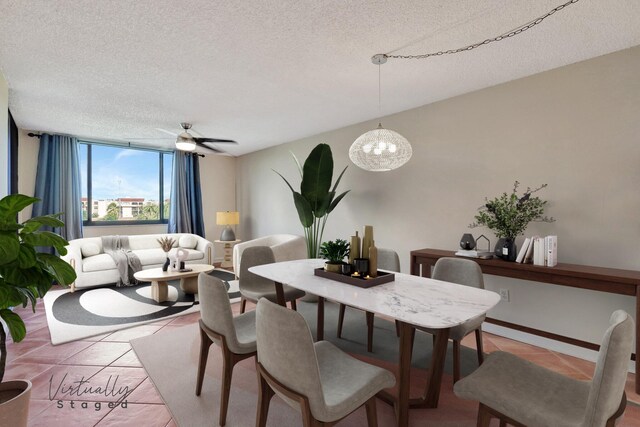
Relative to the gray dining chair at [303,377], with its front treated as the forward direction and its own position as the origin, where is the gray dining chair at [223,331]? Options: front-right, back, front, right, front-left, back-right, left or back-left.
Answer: left

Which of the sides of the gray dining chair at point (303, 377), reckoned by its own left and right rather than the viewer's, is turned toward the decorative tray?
front

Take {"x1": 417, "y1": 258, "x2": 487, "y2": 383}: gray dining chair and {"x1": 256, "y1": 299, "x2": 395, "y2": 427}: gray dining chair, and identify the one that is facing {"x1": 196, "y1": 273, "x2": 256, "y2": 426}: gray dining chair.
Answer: {"x1": 417, "y1": 258, "x2": 487, "y2": 383}: gray dining chair

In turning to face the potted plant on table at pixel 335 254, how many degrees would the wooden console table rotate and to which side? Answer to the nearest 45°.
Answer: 0° — it already faces it

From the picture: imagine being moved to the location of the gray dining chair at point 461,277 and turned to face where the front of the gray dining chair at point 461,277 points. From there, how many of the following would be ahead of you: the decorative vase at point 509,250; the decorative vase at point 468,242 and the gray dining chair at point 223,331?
1

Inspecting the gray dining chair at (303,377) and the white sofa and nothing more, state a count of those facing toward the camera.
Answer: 1

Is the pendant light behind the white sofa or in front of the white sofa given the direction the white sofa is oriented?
in front

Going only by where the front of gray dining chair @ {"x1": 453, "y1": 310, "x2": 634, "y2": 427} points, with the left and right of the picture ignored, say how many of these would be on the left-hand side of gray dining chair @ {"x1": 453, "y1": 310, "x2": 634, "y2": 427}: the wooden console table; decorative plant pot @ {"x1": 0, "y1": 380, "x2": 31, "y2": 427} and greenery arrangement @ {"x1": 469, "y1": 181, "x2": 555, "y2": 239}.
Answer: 1

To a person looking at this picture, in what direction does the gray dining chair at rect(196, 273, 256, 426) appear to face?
facing away from the viewer and to the right of the viewer

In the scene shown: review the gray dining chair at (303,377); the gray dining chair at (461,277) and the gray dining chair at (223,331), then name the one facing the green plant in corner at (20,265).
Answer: the gray dining chair at (461,277)

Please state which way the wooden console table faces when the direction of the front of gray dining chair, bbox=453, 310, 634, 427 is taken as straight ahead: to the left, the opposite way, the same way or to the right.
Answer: to the left

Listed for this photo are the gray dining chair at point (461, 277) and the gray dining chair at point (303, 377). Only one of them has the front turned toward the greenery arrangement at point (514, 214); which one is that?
the gray dining chair at point (303, 377)

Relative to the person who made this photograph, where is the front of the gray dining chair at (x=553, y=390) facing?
facing away from the viewer and to the left of the viewer

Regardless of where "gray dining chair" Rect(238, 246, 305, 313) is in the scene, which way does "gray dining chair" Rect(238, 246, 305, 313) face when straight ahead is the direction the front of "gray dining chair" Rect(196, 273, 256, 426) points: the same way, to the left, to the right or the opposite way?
to the right

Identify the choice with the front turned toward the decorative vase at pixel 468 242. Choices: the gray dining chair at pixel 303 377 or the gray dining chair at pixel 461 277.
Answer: the gray dining chair at pixel 303 377

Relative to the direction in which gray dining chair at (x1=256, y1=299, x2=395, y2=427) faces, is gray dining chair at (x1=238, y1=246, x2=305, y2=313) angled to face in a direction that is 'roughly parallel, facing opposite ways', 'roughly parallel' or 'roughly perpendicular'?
roughly perpendicular

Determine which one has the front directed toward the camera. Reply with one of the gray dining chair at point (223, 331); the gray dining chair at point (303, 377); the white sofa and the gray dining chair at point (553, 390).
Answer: the white sofa
